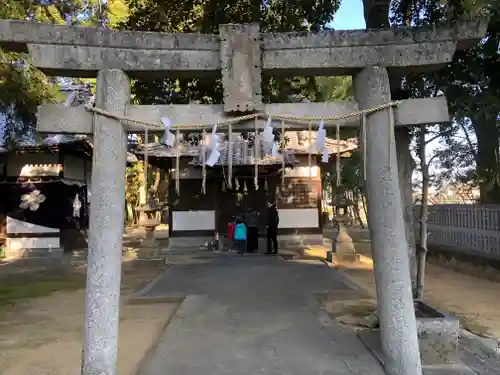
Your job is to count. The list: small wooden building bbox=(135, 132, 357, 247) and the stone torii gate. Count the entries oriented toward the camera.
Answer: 2

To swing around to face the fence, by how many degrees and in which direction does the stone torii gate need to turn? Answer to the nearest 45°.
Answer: approximately 135° to its left

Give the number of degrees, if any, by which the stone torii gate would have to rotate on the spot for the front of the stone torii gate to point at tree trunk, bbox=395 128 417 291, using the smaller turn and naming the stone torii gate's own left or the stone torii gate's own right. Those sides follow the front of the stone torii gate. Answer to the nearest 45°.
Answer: approximately 135° to the stone torii gate's own left

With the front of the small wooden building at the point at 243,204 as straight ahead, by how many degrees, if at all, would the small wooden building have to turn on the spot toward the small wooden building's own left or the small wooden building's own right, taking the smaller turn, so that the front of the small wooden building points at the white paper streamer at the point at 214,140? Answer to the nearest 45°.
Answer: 0° — it already faces it

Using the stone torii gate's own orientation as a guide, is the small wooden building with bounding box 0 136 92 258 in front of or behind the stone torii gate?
behind

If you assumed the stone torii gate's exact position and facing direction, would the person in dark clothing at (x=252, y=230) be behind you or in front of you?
behind

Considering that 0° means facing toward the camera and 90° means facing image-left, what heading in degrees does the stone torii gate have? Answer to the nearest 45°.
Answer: approximately 0°

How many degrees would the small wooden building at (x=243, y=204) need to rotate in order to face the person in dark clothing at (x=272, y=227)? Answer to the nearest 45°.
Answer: approximately 45° to its left

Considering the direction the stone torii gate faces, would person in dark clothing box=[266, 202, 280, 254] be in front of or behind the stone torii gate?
behind

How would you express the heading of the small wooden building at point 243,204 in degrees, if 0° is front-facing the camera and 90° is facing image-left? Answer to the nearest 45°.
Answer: approximately 0°
